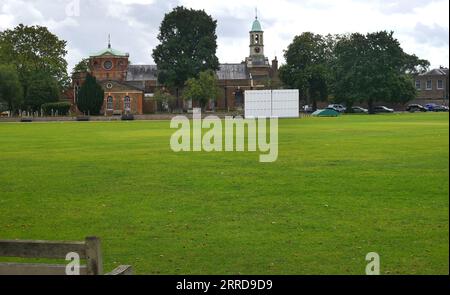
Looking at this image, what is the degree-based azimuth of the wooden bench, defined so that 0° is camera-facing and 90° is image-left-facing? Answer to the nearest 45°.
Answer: approximately 225°
